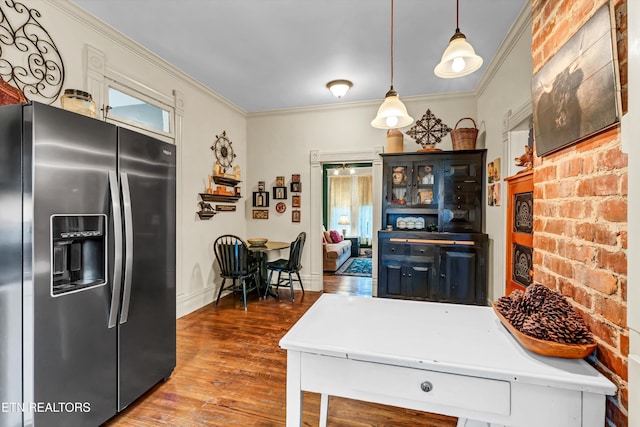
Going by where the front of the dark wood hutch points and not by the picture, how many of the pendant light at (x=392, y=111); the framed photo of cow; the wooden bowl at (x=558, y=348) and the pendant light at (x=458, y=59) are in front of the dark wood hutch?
4

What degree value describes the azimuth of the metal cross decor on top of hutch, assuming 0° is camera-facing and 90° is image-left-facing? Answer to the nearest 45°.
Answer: approximately 0°

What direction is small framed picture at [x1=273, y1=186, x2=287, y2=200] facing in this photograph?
toward the camera

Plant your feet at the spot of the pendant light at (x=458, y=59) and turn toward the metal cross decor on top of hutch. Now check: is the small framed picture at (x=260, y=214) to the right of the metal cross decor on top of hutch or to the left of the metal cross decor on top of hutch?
left

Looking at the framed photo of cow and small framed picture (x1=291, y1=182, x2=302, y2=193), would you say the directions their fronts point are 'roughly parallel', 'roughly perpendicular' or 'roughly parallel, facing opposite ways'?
roughly perpendicular

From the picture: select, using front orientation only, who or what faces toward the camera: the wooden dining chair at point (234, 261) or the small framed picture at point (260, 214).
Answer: the small framed picture

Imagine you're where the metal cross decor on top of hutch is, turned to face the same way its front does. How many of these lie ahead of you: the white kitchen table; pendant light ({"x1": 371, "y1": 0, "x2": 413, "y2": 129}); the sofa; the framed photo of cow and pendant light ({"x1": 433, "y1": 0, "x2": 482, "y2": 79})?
4

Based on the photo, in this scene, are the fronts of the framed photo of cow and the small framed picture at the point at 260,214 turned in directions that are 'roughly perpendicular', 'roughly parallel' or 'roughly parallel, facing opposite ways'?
roughly perpendicular

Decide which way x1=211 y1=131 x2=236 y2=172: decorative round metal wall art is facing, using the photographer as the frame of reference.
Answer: facing the viewer and to the right of the viewer

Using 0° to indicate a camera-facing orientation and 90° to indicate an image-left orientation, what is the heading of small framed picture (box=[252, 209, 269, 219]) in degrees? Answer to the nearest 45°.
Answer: approximately 0°

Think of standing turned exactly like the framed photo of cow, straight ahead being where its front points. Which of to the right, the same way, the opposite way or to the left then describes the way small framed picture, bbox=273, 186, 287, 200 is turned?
to the left

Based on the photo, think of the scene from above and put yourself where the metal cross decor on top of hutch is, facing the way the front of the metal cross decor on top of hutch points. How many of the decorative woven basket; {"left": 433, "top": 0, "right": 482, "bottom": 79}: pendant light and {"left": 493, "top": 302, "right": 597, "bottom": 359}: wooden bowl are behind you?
0

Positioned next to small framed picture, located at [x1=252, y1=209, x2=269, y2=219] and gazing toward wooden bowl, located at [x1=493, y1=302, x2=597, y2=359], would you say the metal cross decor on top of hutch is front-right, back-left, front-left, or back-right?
front-left

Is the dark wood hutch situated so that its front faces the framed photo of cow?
yes

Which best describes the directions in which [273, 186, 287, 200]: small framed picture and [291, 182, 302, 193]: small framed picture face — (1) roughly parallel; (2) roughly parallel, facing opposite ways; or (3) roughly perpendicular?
roughly parallel

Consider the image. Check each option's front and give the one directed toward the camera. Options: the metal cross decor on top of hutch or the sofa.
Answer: the metal cross decor on top of hutch

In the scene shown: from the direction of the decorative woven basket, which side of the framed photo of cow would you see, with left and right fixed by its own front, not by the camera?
right

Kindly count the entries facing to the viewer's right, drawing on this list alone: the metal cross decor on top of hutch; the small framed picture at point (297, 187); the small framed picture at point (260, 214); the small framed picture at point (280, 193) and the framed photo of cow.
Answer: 0

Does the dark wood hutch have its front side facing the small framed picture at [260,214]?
no

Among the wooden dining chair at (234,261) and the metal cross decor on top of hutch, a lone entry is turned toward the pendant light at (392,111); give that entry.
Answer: the metal cross decor on top of hutch

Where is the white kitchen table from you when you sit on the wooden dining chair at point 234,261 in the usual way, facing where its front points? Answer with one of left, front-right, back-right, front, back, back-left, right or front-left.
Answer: back-right

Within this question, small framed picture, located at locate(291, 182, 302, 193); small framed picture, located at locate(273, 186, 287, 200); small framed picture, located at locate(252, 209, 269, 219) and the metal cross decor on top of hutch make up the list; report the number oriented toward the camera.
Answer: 4
